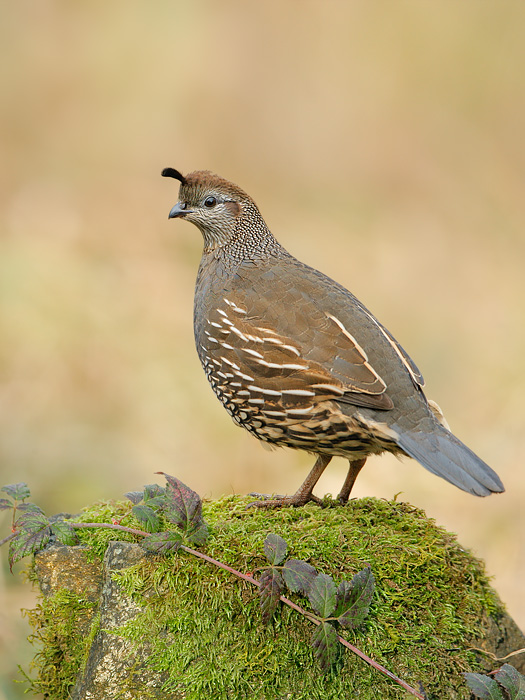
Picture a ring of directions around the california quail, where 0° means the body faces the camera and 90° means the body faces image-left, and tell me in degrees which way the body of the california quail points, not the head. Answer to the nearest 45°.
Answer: approximately 90°

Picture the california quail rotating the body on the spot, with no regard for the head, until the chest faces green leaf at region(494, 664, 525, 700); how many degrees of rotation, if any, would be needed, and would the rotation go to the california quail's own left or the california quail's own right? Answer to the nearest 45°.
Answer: approximately 135° to the california quail's own left

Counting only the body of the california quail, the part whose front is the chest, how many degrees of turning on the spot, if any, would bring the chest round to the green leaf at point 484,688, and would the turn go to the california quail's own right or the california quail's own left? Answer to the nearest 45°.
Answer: approximately 135° to the california quail's own left
